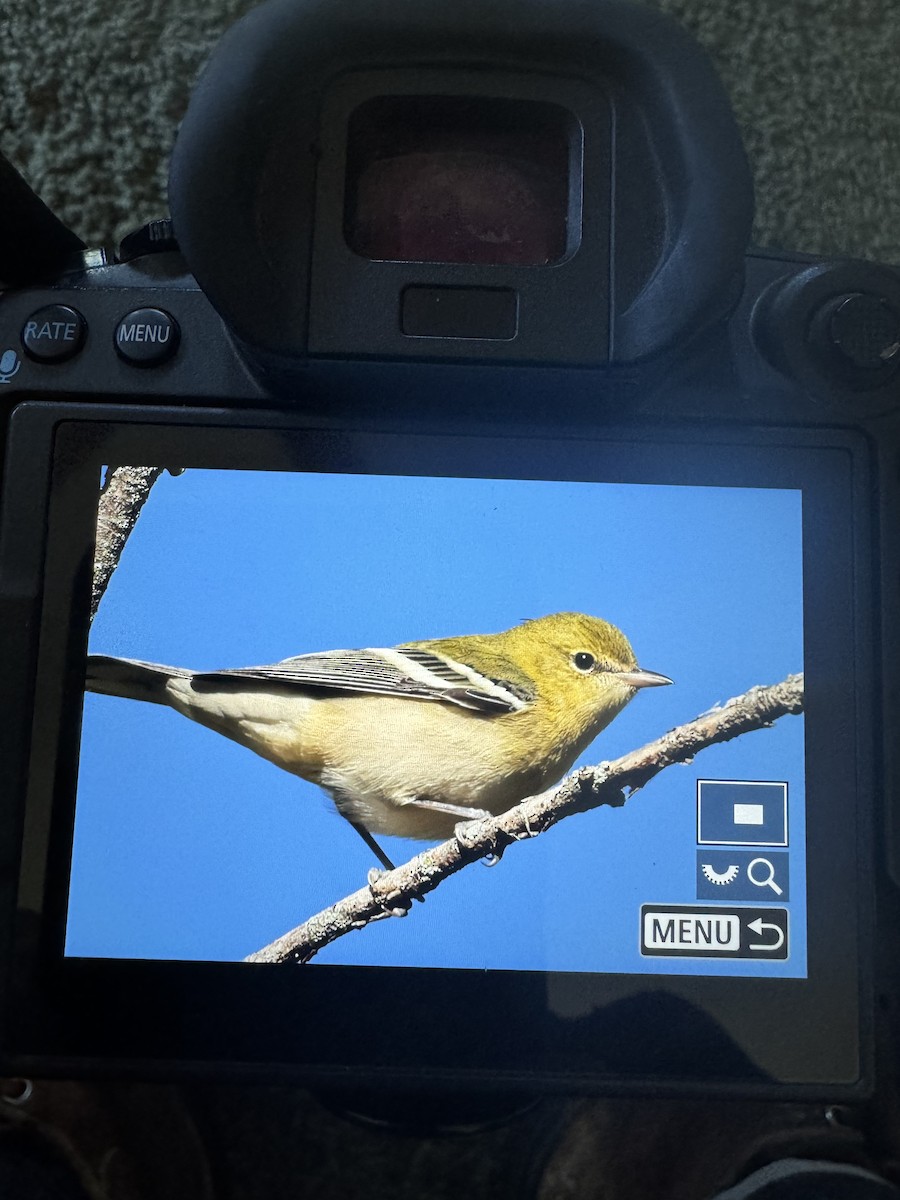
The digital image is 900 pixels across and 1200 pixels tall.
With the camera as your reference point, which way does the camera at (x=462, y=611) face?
facing away from the viewer
